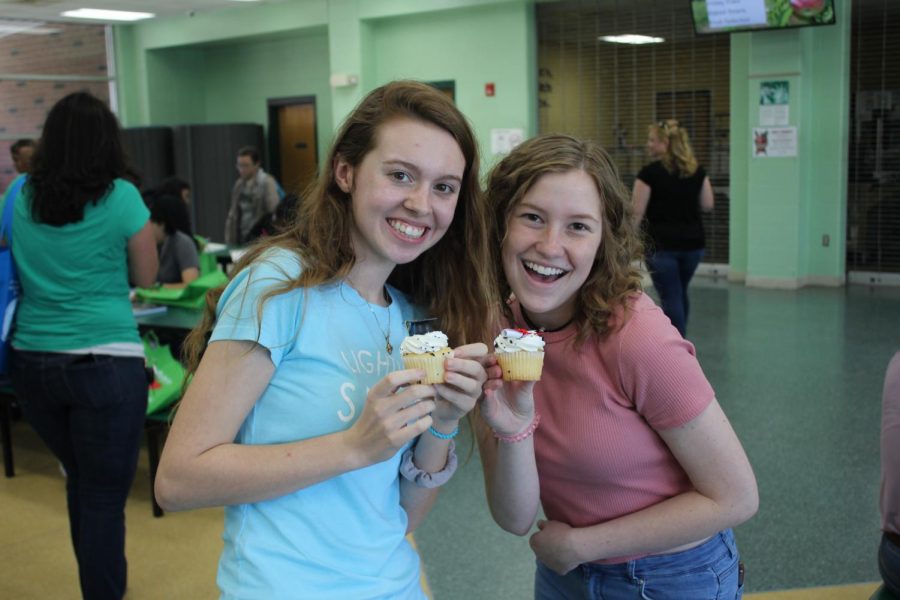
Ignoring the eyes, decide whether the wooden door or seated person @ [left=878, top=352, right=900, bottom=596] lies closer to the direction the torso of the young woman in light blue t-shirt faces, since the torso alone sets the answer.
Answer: the seated person

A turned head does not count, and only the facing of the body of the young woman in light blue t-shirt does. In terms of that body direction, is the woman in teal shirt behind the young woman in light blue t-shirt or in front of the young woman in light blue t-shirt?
behind

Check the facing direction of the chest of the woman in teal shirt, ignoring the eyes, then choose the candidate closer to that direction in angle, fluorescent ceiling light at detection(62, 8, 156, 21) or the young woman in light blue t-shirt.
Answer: the fluorescent ceiling light

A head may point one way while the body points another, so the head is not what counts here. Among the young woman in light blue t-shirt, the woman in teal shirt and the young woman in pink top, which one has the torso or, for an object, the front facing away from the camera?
the woman in teal shirt

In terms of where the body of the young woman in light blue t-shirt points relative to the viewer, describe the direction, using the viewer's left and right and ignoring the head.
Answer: facing the viewer and to the right of the viewer

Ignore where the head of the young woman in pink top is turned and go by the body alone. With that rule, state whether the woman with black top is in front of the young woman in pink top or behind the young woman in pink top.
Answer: behind

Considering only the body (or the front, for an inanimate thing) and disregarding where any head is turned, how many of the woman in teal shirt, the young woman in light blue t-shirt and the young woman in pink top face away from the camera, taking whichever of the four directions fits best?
1

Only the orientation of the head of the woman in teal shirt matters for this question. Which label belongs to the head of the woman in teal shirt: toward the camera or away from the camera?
away from the camera

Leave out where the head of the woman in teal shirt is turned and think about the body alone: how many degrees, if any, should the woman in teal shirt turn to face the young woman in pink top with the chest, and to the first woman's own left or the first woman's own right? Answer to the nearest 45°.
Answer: approximately 135° to the first woman's own right

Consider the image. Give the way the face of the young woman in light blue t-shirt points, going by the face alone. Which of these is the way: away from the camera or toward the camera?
toward the camera

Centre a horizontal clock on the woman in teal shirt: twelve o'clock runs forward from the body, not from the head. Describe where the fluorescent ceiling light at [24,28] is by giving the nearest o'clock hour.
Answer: The fluorescent ceiling light is roughly at 12 o'clock from the woman in teal shirt.

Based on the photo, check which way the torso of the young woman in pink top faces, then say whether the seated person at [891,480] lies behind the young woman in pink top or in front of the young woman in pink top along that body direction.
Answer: behind

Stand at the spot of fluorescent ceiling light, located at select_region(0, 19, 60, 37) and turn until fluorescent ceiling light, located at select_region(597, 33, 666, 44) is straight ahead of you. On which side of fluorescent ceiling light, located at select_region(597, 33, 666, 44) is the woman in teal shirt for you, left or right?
right

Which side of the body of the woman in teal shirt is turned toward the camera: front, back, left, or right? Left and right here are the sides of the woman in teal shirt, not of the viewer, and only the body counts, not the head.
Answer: back
